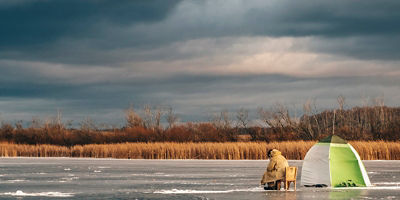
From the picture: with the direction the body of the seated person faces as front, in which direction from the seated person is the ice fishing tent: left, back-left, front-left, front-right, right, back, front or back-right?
back-right
